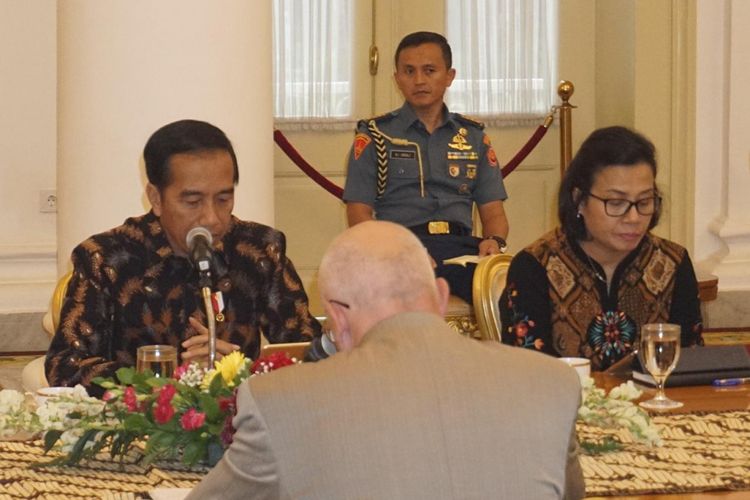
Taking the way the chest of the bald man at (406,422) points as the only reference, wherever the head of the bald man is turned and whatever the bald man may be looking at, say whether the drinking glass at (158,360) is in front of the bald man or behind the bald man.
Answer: in front

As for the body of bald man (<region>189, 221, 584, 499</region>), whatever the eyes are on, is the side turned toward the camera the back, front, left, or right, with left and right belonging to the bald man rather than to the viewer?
back

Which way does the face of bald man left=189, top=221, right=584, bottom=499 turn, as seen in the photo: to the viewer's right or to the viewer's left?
to the viewer's left

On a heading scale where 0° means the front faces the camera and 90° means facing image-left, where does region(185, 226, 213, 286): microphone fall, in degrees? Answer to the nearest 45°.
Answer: approximately 180°

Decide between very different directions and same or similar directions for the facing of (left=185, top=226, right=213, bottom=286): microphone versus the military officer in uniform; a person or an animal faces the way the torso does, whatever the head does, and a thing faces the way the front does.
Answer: very different directions

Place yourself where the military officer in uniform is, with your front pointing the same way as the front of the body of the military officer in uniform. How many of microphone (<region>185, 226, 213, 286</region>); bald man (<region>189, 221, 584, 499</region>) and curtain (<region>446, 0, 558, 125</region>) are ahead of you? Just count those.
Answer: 2

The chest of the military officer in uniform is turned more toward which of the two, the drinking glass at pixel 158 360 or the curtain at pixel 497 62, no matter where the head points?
the drinking glass

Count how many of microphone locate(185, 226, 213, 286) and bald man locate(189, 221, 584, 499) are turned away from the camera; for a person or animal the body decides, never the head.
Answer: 2

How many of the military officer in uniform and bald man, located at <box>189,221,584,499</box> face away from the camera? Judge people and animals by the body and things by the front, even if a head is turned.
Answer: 1

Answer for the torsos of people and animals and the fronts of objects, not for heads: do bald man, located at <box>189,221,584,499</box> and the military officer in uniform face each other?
yes
